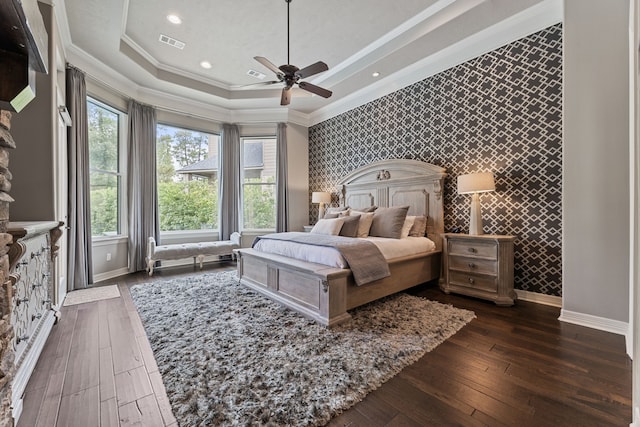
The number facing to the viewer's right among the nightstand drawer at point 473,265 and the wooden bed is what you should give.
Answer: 0

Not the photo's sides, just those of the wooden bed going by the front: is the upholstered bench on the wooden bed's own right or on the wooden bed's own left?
on the wooden bed's own right

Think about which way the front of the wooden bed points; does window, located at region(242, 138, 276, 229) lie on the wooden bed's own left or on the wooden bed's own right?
on the wooden bed's own right

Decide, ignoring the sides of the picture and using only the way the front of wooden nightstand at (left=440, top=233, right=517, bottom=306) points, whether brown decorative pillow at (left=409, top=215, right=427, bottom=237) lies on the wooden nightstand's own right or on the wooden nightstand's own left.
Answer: on the wooden nightstand's own right

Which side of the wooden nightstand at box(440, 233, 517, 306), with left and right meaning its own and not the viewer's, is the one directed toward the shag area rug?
front

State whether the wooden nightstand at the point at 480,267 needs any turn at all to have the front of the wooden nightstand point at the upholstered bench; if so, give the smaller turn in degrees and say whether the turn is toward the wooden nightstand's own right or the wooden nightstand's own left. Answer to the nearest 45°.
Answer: approximately 45° to the wooden nightstand's own right

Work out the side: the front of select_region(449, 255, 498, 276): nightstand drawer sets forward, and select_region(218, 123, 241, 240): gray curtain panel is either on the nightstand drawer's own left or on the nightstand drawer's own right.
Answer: on the nightstand drawer's own right

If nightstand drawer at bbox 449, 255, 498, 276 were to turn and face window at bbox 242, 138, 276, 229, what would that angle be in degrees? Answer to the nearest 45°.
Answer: approximately 45° to its right

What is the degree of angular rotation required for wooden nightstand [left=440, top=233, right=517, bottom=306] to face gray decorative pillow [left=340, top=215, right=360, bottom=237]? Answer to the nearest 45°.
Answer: approximately 45° to its right

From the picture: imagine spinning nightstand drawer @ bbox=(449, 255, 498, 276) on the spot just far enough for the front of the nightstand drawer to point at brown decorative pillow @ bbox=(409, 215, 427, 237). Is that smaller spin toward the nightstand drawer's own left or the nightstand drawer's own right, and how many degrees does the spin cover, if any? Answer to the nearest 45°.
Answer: approximately 90° to the nightstand drawer's own right

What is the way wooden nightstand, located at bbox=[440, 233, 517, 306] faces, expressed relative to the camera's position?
facing the viewer and to the left of the viewer

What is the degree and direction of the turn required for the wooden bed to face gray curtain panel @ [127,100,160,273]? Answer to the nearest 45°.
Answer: approximately 45° to its right

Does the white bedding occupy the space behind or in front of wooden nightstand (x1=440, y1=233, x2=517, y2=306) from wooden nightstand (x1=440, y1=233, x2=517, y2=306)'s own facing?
in front

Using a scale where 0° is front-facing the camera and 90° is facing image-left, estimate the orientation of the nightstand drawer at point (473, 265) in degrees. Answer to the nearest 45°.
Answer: approximately 45°

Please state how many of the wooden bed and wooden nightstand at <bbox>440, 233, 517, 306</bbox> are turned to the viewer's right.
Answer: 0

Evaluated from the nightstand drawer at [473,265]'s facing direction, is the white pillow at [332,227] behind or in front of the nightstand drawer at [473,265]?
in front
